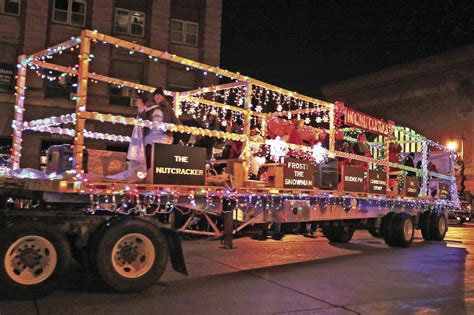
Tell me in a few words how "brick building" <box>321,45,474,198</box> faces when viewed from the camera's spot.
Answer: facing the viewer and to the left of the viewer

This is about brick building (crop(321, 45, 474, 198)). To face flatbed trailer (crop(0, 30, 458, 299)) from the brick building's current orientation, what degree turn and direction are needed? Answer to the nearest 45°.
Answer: approximately 45° to its left

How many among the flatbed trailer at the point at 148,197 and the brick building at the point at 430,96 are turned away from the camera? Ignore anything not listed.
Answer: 0

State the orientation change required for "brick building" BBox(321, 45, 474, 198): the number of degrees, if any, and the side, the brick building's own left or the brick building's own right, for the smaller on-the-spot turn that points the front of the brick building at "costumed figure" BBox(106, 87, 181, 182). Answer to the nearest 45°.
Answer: approximately 45° to the brick building's own left

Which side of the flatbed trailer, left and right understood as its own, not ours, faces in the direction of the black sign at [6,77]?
right
